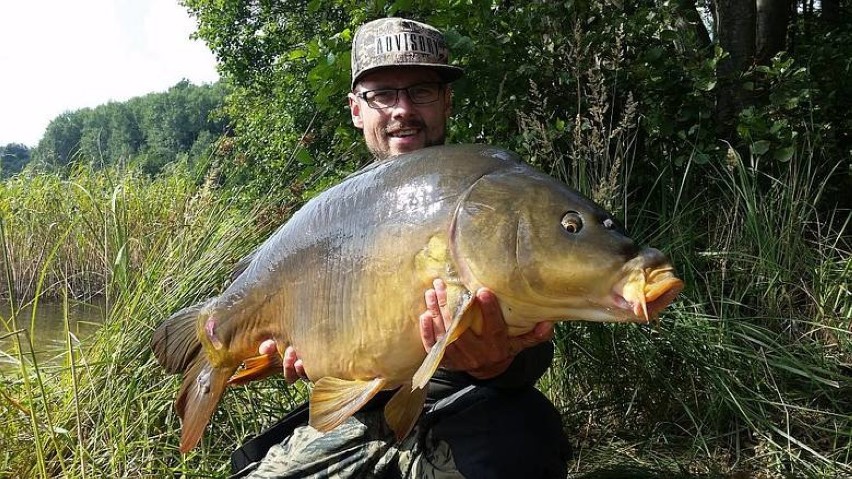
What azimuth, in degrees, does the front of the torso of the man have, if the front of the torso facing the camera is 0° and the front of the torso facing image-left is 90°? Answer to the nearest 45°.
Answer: approximately 0°
